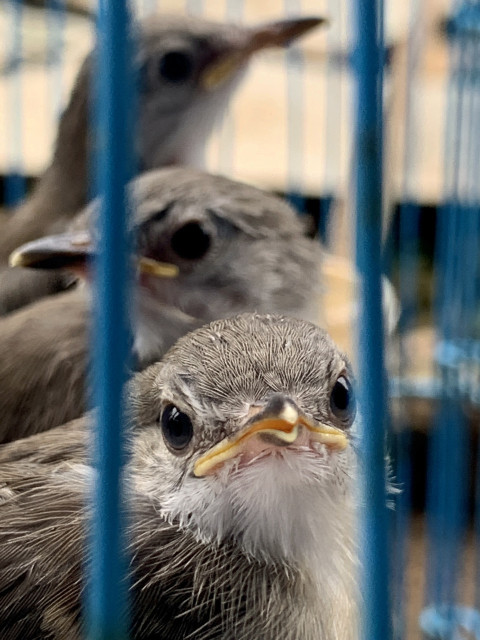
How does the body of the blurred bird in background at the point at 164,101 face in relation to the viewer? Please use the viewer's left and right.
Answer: facing to the right of the viewer

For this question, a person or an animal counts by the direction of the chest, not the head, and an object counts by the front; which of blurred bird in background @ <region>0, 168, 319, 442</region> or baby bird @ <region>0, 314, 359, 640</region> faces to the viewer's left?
the blurred bird in background

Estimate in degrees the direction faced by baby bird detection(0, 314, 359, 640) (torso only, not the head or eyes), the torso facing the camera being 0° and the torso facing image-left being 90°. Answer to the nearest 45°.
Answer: approximately 315°

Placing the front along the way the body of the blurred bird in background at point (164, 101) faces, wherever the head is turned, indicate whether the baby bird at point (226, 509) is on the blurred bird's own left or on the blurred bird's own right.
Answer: on the blurred bird's own right

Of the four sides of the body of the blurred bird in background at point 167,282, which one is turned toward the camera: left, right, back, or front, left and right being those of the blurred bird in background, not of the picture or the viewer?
left

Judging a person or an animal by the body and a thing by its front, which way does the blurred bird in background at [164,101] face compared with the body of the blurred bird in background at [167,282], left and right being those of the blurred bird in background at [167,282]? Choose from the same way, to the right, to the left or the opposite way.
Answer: the opposite way

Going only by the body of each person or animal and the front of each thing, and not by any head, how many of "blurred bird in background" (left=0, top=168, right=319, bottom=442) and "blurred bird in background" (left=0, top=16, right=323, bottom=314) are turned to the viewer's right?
1
